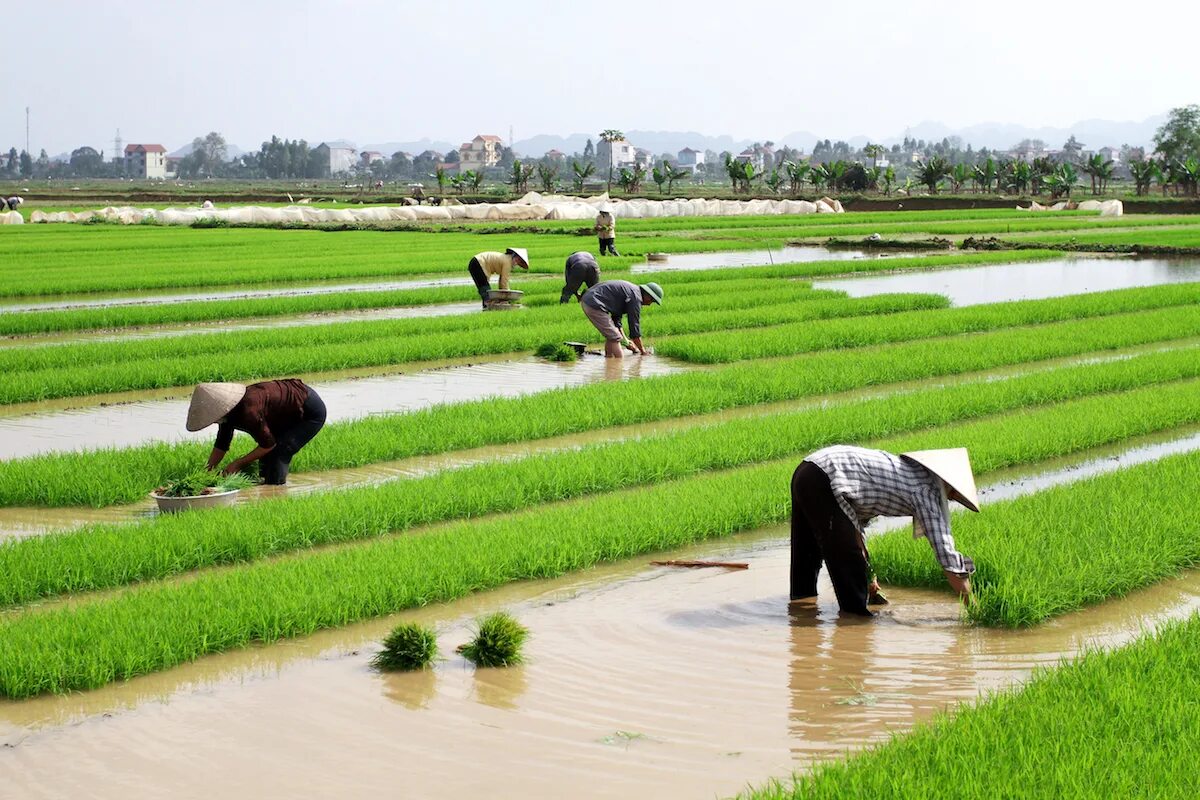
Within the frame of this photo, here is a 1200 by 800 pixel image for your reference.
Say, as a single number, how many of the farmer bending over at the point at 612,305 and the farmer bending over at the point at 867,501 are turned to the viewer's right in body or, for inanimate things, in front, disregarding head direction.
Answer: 2

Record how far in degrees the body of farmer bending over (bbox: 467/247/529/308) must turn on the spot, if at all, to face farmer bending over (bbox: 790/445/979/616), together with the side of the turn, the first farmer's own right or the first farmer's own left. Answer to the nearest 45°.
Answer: approximately 90° to the first farmer's own right

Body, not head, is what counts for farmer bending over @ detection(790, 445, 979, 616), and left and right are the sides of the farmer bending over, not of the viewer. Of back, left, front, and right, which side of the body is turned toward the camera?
right

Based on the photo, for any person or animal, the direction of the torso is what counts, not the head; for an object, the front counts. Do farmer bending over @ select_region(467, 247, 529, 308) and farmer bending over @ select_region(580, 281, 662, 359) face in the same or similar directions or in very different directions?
same or similar directions

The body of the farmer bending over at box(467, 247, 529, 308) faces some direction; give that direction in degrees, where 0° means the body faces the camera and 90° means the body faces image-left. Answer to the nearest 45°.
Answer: approximately 270°

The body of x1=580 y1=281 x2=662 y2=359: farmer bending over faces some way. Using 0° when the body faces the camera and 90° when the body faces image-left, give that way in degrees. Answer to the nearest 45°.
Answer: approximately 270°

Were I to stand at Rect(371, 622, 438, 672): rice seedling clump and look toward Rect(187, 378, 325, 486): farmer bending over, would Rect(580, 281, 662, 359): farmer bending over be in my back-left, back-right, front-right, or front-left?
front-right

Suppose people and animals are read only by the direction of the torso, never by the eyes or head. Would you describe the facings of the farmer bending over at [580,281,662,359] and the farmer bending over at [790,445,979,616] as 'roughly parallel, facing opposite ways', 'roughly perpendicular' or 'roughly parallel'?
roughly parallel

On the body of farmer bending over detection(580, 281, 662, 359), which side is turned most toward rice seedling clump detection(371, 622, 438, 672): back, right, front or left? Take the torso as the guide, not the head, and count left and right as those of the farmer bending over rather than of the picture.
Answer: right

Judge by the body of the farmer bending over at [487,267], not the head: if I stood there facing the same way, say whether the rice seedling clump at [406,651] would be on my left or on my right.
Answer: on my right

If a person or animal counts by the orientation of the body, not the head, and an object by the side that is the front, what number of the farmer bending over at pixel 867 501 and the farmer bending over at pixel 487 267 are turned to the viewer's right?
2

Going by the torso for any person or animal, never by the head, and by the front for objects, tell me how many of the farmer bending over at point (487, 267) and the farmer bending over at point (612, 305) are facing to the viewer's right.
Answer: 2
